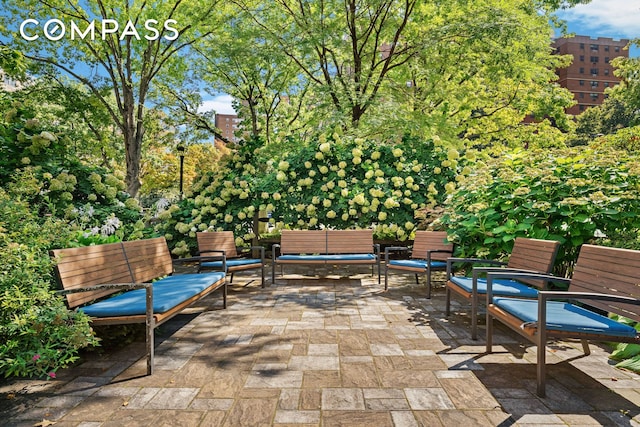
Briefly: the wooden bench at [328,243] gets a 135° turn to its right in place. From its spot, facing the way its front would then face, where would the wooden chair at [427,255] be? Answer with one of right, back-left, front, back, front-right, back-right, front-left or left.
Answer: back

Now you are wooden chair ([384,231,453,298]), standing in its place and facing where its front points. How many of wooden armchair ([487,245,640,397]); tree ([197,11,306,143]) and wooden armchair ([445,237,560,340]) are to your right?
1

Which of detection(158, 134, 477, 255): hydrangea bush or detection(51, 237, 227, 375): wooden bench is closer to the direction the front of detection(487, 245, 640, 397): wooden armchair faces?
the wooden bench

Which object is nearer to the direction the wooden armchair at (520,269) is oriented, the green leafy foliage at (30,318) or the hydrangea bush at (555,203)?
the green leafy foliage

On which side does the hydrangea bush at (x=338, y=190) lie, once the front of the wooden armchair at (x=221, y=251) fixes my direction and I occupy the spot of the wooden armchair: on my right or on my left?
on my left

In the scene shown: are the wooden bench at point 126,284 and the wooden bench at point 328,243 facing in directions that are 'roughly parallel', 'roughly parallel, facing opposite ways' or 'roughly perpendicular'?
roughly perpendicular

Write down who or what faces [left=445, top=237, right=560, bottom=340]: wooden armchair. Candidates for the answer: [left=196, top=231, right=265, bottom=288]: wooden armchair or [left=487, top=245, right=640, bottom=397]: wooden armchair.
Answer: [left=196, top=231, right=265, bottom=288]: wooden armchair

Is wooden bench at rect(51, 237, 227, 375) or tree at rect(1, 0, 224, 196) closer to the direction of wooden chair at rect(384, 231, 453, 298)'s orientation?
the wooden bench

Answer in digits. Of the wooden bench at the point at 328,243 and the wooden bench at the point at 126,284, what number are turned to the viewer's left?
0

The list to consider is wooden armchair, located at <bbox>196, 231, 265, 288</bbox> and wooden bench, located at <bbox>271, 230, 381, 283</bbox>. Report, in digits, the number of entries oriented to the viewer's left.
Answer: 0

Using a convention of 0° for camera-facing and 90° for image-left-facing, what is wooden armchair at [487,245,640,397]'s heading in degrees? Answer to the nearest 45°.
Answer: approximately 45°
